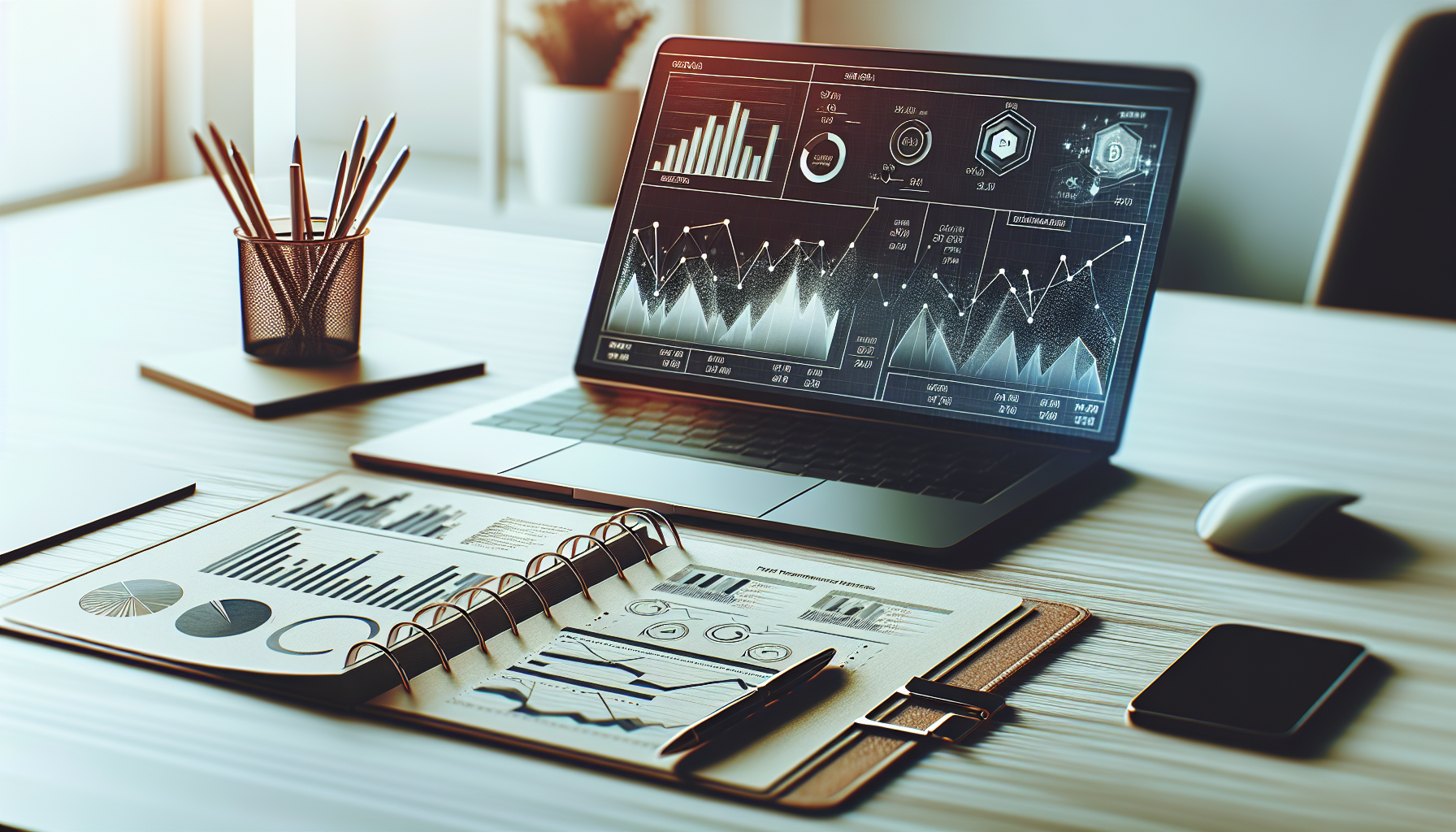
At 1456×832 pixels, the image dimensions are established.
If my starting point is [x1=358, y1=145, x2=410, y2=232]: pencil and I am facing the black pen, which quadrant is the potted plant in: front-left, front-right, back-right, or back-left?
back-left

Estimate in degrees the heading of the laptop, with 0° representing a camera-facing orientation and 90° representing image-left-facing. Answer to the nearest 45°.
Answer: approximately 45°
